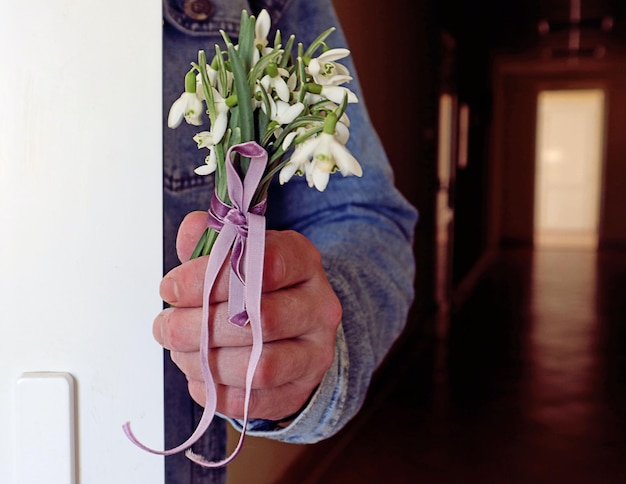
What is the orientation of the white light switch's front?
toward the camera
